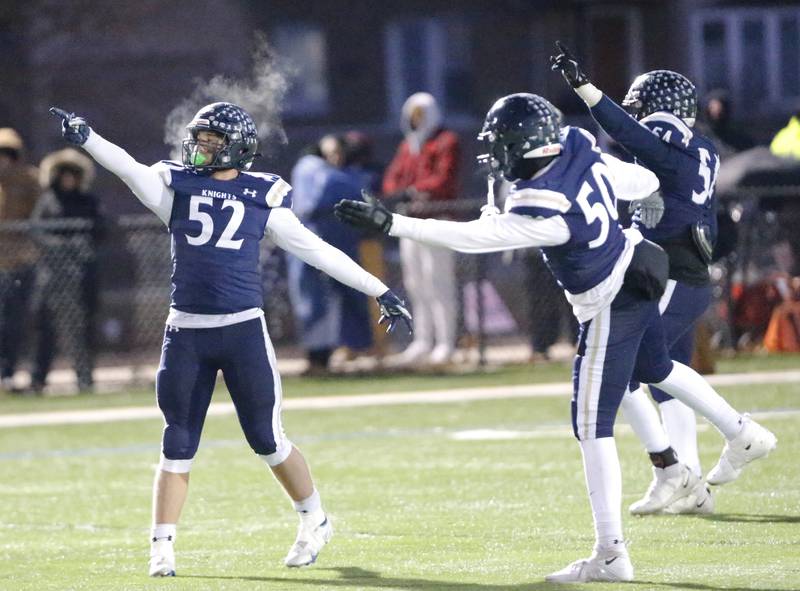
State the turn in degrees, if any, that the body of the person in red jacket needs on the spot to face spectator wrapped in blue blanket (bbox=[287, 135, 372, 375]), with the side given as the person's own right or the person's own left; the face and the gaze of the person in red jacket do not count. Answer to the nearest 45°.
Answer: approximately 45° to the person's own right

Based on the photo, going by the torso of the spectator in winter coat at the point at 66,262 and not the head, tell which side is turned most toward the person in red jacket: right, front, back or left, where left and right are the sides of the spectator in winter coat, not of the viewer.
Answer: left

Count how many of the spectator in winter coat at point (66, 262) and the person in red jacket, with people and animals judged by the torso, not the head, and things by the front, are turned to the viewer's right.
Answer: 0

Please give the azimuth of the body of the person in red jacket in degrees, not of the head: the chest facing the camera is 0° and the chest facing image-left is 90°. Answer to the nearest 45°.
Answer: approximately 45°

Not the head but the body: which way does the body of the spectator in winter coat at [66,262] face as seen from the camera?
toward the camera

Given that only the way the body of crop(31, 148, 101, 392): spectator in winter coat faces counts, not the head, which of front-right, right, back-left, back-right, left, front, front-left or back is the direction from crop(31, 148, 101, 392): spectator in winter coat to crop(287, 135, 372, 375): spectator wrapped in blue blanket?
left
